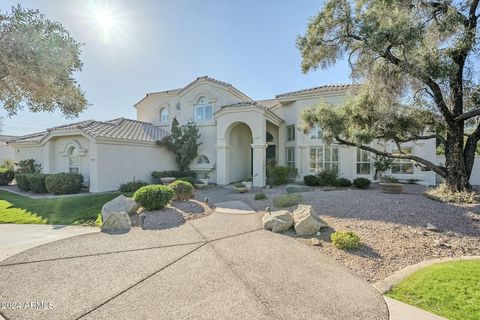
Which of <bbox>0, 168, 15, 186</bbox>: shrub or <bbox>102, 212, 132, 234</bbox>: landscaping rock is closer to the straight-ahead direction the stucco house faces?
the landscaping rock

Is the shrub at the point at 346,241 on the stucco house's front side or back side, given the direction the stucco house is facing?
on the front side

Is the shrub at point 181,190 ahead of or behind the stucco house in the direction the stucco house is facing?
ahead

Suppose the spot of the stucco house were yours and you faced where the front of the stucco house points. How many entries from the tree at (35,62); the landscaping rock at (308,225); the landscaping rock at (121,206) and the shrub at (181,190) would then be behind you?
0

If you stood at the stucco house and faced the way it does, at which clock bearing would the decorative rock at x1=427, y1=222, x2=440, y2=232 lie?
The decorative rock is roughly at 11 o'clock from the stucco house.

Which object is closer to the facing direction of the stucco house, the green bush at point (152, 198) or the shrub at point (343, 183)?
the green bush

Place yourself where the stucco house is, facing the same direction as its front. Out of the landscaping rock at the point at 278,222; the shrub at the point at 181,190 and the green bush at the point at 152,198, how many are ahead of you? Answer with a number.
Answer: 3

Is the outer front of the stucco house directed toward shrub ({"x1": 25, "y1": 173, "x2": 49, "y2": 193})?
no

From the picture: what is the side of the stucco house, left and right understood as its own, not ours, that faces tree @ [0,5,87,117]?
front

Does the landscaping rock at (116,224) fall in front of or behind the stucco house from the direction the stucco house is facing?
in front

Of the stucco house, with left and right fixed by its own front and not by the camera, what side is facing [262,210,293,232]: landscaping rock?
front

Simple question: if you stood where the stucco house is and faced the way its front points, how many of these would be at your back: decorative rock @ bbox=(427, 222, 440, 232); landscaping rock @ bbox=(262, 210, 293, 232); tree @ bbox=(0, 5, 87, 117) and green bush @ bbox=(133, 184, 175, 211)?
0

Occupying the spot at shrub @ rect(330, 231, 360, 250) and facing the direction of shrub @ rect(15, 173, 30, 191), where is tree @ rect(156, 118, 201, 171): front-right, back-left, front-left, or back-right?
front-right

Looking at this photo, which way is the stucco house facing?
toward the camera
